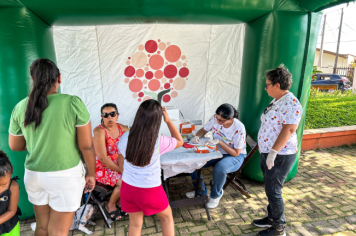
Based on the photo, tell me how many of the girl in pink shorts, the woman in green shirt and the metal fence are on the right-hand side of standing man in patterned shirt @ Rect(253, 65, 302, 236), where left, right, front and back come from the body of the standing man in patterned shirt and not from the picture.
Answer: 1

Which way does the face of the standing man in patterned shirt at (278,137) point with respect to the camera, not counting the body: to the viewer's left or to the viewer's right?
to the viewer's left

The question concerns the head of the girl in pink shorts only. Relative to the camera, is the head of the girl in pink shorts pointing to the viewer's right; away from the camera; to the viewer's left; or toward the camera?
away from the camera

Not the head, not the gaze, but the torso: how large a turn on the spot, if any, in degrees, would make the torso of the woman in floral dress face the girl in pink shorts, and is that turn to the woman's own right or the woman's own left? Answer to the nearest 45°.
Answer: approximately 45° to the woman's own right

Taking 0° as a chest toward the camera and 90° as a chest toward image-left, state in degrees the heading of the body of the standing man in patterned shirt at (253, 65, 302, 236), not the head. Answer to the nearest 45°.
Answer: approximately 90°

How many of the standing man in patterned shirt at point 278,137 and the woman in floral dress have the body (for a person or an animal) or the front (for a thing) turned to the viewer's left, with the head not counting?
1

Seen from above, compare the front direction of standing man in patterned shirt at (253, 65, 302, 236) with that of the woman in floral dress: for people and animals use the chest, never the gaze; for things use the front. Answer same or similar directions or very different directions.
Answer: very different directions

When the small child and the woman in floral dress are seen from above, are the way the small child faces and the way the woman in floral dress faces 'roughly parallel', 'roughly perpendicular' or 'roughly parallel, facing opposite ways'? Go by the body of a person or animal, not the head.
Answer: roughly perpendicular

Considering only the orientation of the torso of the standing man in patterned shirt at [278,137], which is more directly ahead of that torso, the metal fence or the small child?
the small child

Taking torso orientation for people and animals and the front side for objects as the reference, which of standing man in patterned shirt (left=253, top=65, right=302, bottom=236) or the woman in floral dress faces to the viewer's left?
the standing man in patterned shirt

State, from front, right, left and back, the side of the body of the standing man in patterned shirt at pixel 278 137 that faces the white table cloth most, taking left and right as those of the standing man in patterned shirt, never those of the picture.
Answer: front

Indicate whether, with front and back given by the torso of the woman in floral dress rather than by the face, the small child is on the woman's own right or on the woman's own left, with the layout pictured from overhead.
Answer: on the woman's own right

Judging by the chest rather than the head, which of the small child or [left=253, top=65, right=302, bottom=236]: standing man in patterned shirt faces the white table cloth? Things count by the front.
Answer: the standing man in patterned shirt

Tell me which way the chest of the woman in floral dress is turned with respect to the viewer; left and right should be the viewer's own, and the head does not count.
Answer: facing the viewer and to the right of the viewer

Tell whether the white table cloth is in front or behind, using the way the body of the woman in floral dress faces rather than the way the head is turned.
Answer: in front
